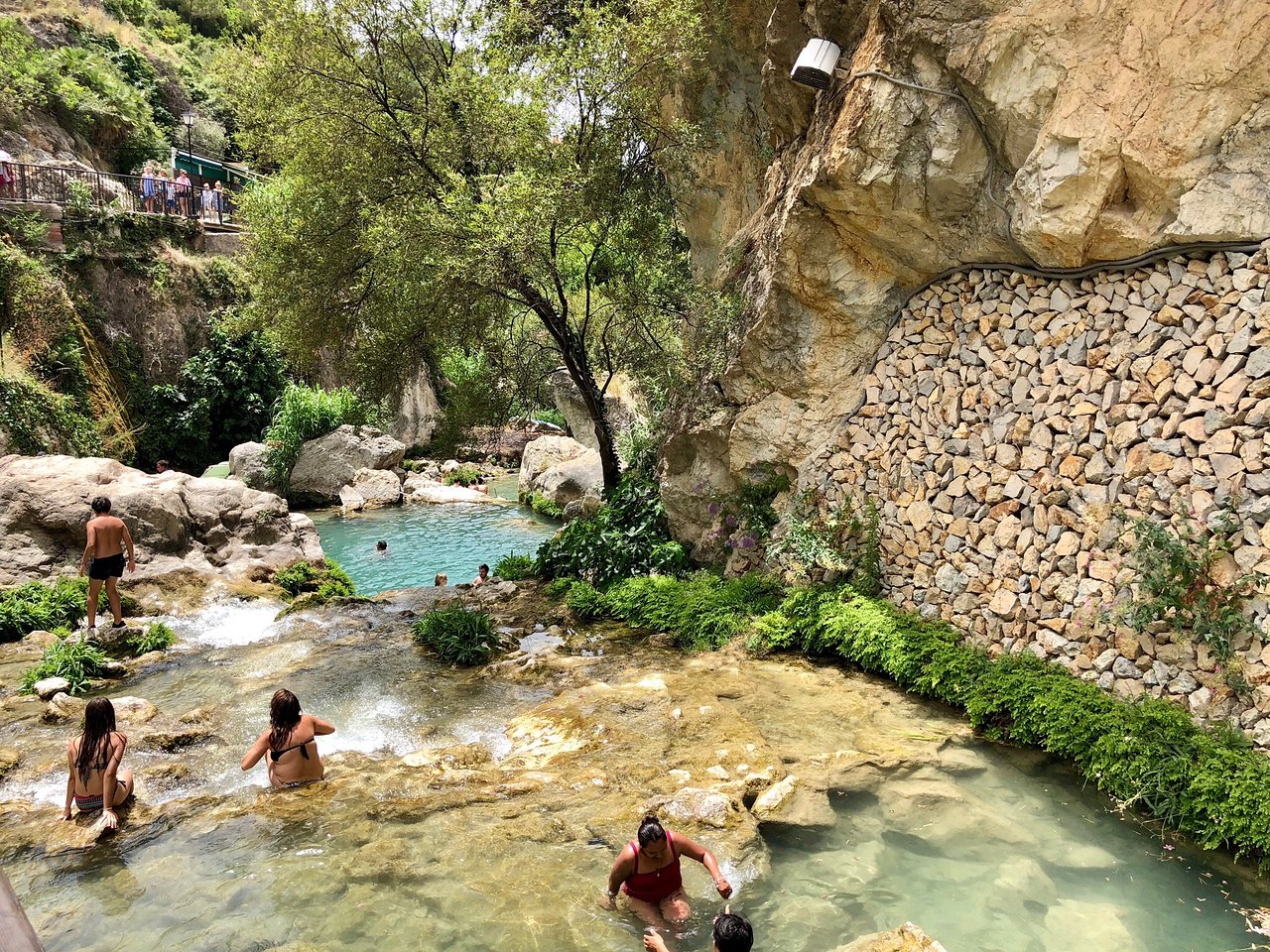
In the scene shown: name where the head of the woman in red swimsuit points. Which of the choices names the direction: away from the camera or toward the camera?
toward the camera

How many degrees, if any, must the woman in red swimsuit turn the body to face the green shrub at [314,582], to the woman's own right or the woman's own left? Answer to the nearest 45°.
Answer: approximately 135° to the woman's own right

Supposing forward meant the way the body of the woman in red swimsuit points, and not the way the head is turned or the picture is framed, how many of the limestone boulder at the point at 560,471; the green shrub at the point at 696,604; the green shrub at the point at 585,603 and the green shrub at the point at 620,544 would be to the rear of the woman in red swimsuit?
4

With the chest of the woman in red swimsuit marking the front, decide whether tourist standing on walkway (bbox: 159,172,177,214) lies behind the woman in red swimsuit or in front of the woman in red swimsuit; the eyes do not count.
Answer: behind

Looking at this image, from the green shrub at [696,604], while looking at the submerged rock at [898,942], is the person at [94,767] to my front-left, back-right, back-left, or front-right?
front-right

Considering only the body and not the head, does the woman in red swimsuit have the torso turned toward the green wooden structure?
no

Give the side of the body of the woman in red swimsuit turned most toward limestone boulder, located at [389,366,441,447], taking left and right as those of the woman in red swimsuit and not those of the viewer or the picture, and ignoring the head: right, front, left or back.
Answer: back

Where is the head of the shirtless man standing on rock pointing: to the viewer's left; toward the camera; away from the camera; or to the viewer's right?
away from the camera

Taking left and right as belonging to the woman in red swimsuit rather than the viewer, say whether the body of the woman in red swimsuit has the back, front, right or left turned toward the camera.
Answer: front

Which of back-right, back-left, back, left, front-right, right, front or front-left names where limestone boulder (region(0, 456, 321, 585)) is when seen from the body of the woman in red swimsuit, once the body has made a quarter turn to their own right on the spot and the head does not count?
front-right

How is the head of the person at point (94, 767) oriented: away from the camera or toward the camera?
away from the camera

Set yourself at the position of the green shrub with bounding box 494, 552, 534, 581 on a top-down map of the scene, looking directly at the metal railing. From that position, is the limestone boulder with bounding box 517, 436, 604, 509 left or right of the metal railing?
right

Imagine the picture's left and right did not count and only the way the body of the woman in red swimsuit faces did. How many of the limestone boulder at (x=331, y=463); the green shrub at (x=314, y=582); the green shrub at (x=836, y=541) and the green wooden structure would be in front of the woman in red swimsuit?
0

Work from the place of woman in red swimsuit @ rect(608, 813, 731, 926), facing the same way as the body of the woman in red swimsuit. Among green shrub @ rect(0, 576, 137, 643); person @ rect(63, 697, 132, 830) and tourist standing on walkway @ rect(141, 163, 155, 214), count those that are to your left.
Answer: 0

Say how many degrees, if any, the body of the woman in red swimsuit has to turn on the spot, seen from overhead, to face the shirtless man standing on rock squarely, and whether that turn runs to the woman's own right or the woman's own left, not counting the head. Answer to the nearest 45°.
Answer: approximately 135° to the woman's own right

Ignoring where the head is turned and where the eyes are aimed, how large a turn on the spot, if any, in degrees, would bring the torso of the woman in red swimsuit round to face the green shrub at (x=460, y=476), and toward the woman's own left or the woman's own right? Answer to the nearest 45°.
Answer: approximately 180°

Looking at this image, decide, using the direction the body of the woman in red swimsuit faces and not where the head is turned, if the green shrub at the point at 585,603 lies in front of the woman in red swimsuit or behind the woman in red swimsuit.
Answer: behind

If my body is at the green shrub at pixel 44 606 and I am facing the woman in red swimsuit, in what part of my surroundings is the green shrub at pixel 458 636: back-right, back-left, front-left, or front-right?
front-left

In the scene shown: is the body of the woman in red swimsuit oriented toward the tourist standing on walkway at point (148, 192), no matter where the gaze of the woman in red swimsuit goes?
no

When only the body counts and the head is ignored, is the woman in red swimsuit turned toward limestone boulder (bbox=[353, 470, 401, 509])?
no
